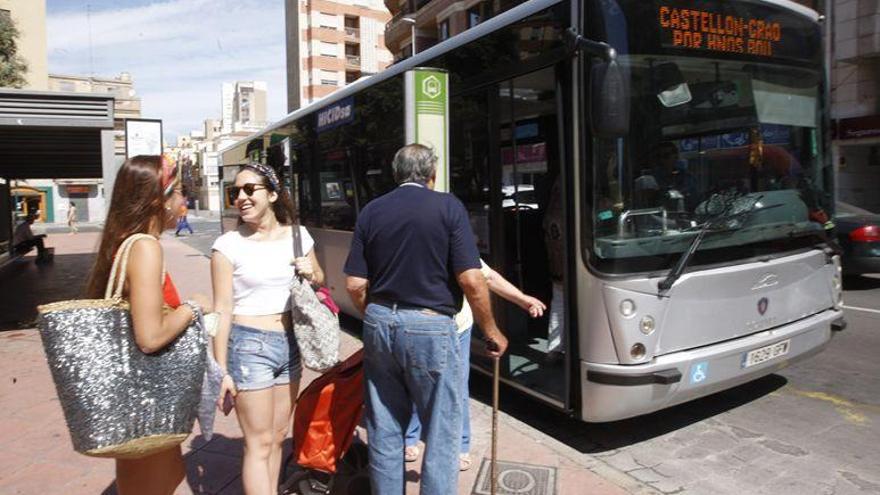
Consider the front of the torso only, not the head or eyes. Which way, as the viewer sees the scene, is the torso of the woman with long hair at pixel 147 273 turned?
to the viewer's right

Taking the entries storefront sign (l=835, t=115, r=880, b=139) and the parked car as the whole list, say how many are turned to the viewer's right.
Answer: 0

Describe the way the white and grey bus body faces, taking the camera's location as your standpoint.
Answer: facing the viewer and to the right of the viewer

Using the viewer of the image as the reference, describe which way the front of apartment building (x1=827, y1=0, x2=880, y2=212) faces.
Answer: facing the viewer and to the left of the viewer

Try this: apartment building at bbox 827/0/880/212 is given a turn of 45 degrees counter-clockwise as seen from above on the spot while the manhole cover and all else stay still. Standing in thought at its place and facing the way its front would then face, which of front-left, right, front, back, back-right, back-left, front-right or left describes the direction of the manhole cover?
front

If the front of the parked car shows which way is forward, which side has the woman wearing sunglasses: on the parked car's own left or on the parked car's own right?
on the parked car's own left

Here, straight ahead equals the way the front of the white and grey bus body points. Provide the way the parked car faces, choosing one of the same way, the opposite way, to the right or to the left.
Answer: the opposite way

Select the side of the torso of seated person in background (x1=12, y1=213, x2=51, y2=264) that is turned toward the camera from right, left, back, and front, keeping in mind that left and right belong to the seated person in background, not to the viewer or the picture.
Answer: right

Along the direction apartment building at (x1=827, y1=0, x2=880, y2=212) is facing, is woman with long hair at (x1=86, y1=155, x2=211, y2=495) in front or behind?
in front
